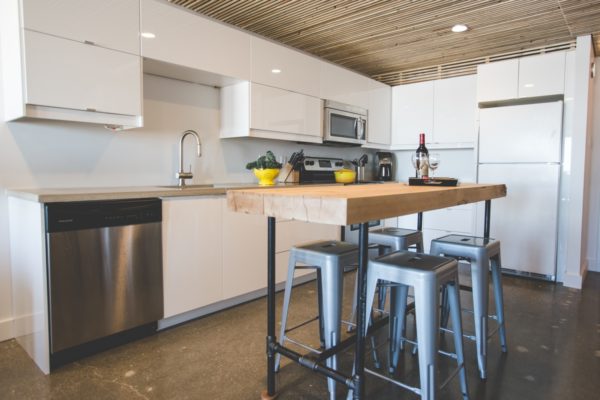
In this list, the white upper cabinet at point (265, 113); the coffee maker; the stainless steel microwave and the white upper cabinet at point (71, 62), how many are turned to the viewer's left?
0

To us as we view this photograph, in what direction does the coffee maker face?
facing the viewer

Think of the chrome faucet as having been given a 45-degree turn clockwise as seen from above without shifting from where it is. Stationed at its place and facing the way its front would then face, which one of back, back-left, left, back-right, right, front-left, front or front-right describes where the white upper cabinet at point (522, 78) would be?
left

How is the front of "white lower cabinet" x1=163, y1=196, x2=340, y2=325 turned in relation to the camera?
facing the viewer and to the right of the viewer

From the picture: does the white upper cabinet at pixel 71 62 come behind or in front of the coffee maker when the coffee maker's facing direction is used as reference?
in front

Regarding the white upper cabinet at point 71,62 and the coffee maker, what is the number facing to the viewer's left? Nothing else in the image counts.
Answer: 0

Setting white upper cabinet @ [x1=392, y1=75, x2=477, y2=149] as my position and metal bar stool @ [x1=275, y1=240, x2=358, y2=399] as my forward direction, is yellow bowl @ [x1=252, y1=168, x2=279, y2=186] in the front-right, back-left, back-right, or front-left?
front-right

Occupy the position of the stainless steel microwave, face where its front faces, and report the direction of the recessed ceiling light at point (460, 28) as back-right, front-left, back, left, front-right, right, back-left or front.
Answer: front

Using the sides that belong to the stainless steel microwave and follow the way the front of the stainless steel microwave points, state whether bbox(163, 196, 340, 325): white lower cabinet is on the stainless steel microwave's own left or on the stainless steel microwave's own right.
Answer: on the stainless steel microwave's own right

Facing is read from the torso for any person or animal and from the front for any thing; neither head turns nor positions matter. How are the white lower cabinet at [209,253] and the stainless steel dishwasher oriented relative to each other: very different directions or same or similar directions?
same or similar directions

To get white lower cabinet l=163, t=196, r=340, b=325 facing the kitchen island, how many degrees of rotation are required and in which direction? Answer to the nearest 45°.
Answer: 0° — it already faces it

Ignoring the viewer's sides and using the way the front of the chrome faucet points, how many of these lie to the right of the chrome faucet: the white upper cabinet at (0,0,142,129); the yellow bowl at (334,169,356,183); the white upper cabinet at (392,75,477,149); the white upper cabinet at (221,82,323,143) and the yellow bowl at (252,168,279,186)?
1

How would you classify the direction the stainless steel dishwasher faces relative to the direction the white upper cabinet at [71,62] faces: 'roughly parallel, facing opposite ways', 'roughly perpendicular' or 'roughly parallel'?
roughly parallel

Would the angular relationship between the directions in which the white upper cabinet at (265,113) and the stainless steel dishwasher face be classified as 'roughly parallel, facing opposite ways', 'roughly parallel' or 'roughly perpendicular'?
roughly parallel

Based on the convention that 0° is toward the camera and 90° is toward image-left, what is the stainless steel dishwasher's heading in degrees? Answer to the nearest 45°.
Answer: approximately 315°

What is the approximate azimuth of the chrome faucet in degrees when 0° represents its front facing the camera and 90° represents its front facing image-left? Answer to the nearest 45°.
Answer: approximately 315°

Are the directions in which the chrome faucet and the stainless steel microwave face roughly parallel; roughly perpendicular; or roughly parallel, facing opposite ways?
roughly parallel

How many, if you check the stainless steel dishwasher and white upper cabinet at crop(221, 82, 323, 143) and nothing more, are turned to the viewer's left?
0

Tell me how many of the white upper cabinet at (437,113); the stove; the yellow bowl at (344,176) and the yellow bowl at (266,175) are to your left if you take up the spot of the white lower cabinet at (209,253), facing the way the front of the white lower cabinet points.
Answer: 4

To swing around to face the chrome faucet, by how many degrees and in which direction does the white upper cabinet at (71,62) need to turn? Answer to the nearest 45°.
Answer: approximately 90° to its left

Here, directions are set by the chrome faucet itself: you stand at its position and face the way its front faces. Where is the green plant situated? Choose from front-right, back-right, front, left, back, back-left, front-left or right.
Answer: front-left
